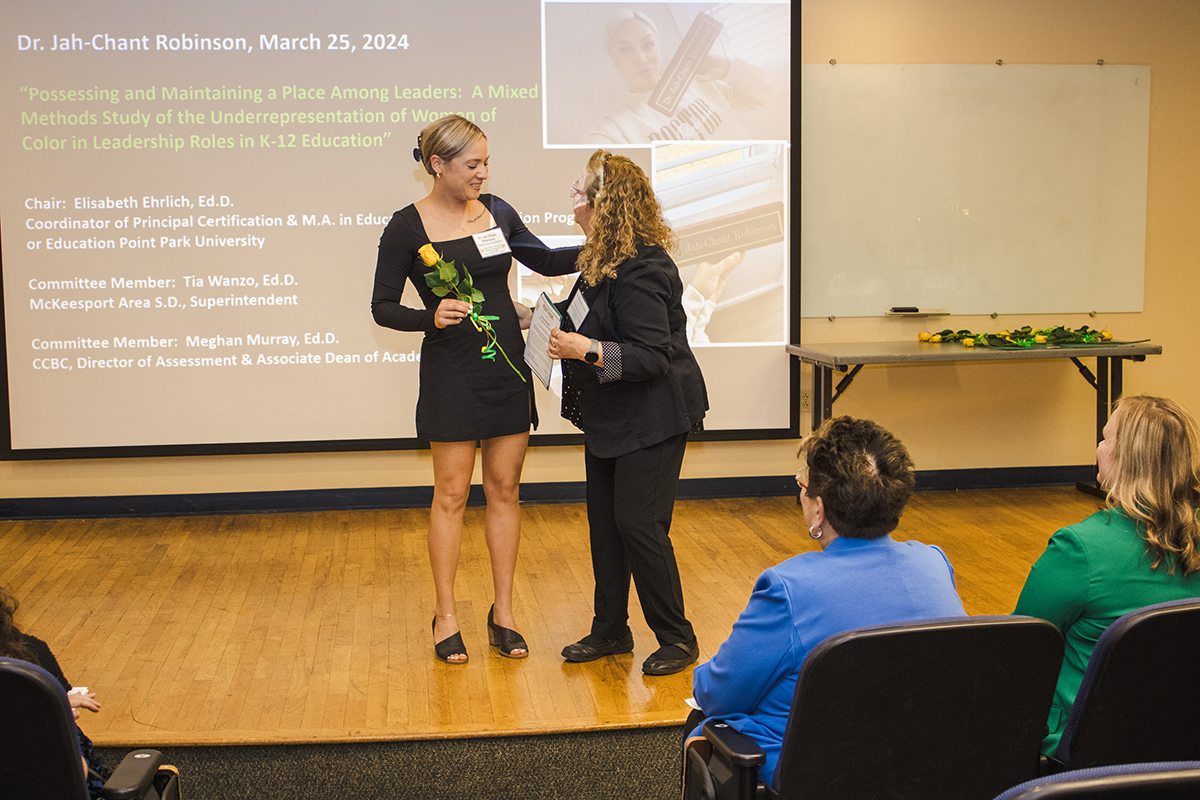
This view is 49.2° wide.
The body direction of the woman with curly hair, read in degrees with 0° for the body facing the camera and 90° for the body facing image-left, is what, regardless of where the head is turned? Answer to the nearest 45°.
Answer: approximately 90°

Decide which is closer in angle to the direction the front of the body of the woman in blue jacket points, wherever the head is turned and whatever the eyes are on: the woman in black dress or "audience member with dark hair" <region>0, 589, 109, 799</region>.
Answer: the woman in black dress

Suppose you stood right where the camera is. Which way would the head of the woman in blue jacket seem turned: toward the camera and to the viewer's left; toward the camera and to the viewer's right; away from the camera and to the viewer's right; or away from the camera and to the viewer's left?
away from the camera and to the viewer's left

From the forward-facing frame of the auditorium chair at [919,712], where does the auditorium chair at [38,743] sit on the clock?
the auditorium chair at [38,743] is roughly at 10 o'clock from the auditorium chair at [919,712].

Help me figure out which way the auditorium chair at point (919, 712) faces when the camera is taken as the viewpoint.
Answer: facing away from the viewer and to the left of the viewer

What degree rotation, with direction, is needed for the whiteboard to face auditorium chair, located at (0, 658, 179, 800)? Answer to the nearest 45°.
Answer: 0° — it already faces it

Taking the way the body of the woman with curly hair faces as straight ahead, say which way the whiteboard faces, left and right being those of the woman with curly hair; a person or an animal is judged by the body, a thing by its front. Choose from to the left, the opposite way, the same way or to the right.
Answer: to the left

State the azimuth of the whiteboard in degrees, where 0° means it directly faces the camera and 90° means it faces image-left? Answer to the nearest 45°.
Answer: approximately 0°
